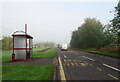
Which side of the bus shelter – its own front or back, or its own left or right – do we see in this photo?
right

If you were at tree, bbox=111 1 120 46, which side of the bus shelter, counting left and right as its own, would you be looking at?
front
